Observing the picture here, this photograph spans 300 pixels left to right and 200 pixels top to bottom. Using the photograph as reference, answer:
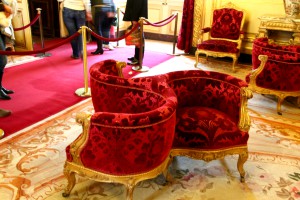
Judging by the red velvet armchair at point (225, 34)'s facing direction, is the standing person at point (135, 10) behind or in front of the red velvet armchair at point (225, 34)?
in front

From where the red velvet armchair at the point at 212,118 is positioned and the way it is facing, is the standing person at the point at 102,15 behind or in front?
behind

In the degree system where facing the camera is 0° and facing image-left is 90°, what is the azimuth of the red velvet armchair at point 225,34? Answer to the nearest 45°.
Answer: approximately 45°

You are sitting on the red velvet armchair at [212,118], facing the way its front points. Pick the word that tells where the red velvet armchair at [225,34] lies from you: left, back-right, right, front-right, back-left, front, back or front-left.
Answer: back

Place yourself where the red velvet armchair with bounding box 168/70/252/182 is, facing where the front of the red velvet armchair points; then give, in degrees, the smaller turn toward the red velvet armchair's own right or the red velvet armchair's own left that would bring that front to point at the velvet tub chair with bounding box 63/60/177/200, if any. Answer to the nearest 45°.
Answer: approximately 45° to the red velvet armchair's own right
